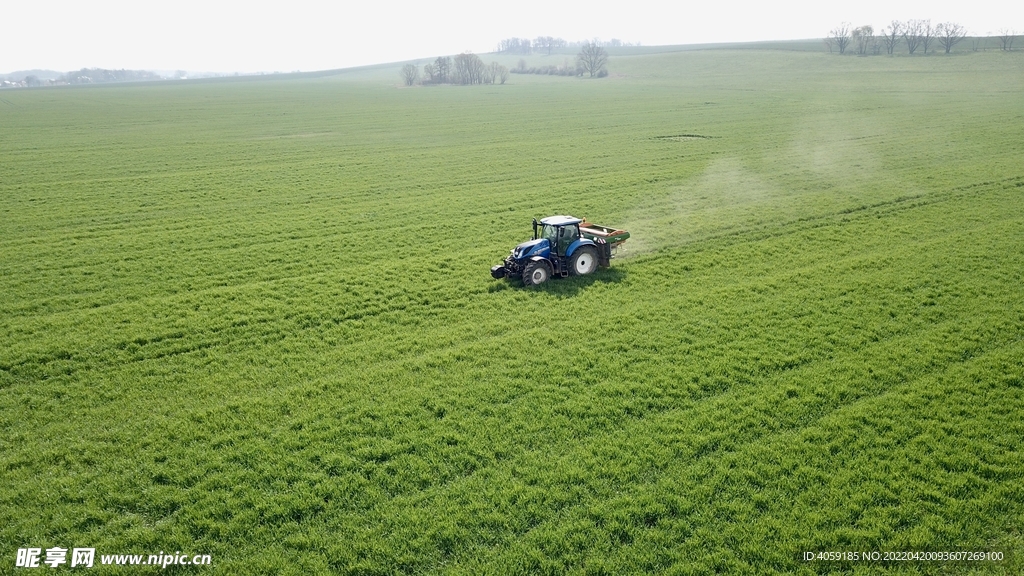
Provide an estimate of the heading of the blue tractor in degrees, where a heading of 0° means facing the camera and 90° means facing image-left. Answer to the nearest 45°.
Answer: approximately 45°
